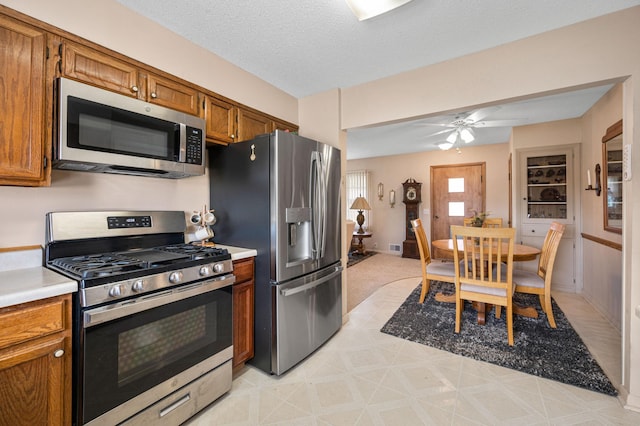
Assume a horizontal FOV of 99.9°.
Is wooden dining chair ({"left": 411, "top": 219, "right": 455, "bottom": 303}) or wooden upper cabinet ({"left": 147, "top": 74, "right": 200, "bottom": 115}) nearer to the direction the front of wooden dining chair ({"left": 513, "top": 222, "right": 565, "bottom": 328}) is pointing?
the wooden dining chair

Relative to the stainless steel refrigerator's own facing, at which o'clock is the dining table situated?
The dining table is roughly at 10 o'clock from the stainless steel refrigerator.

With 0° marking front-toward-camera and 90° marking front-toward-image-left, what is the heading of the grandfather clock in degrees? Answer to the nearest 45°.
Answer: approximately 0°

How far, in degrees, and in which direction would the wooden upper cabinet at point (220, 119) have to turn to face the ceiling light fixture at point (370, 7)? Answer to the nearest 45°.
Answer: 0° — it already faces it

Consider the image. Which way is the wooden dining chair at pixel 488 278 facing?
away from the camera

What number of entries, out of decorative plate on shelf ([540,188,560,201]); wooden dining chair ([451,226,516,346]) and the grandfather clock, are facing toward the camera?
2

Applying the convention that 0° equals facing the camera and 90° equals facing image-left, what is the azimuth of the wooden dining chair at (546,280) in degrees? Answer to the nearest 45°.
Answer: approximately 90°

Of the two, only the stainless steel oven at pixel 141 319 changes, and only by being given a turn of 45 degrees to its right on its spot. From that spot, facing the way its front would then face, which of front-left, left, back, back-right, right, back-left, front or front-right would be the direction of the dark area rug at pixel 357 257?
back-left

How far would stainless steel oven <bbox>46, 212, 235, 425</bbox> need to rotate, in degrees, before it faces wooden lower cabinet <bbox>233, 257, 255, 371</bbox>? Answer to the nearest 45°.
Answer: approximately 45° to its left

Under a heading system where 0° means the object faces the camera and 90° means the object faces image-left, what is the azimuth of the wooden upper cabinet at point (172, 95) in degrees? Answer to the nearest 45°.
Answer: approximately 315°

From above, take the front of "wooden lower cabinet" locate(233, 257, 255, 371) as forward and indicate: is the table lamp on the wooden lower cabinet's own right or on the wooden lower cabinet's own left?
on the wooden lower cabinet's own left
